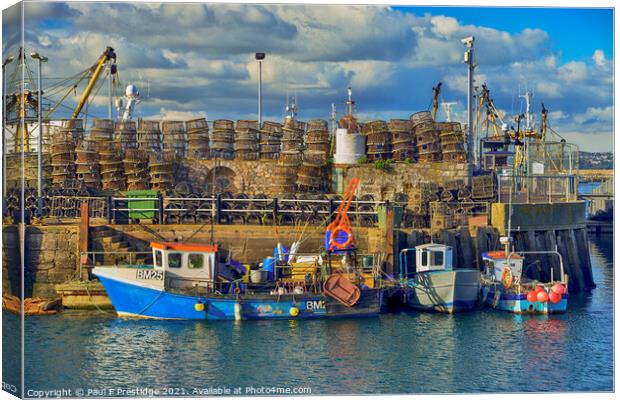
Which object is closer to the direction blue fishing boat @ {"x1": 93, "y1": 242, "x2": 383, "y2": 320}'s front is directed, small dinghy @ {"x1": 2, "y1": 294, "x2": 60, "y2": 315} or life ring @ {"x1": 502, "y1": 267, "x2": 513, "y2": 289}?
the small dinghy

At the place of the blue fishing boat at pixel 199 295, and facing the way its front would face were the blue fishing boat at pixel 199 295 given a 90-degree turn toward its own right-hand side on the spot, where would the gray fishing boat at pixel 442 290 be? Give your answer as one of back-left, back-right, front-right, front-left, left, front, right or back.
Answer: right

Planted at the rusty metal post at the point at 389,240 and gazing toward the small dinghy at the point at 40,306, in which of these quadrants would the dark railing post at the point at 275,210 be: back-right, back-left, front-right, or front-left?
front-right

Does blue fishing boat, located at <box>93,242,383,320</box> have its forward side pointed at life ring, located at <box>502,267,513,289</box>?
no

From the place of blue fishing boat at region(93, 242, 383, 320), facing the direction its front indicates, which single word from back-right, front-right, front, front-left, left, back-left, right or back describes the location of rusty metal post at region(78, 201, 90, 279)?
front-right

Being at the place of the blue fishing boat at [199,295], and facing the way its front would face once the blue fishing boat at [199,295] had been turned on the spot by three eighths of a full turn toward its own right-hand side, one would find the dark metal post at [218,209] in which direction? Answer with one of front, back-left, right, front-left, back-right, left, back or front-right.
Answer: front-left

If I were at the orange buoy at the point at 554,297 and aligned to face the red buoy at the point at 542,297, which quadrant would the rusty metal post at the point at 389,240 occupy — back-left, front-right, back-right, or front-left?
front-right

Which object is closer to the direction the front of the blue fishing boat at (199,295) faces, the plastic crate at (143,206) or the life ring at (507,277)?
the plastic crate

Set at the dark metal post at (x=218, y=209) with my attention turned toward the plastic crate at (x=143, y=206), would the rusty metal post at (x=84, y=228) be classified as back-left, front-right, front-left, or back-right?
front-left

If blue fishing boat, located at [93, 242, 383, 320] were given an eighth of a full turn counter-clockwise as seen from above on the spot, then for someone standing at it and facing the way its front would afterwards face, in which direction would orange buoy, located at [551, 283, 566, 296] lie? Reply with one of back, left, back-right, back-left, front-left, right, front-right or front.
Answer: back-left

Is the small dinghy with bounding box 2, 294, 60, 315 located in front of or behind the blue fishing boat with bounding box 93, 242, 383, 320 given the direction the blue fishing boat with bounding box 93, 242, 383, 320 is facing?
in front

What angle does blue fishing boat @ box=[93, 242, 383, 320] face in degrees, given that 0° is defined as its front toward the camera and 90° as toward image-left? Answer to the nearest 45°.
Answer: approximately 90°

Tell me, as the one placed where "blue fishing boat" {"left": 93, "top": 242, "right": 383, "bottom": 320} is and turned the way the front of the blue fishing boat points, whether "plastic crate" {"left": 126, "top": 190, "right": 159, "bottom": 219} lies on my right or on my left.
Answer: on my right

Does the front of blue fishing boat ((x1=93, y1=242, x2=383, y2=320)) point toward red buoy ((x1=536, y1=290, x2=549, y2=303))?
no
